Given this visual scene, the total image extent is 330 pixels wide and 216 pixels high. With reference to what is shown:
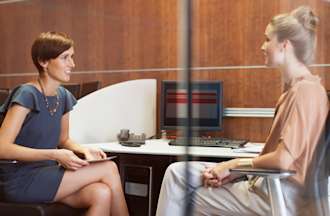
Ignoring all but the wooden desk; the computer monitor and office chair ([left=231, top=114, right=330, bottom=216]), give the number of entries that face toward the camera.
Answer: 2

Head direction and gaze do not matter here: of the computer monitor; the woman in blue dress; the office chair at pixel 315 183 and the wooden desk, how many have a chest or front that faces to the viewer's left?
1

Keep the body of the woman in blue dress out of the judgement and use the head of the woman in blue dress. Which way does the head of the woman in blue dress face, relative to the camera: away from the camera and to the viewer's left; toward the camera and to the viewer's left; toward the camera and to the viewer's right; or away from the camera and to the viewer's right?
toward the camera and to the viewer's right

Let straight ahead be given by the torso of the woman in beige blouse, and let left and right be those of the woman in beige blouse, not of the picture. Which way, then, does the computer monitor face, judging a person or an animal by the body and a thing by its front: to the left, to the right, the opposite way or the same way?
to the left

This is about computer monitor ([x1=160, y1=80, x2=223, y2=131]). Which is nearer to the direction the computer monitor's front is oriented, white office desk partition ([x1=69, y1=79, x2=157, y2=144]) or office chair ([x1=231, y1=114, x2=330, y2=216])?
the office chair

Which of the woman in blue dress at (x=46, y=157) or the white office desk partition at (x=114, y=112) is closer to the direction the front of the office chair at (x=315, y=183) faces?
the woman in blue dress

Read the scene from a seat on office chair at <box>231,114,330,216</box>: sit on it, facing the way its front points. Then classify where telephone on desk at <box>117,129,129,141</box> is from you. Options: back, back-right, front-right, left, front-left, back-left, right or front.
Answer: front-right

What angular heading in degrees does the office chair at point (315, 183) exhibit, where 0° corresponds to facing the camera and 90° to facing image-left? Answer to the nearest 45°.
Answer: approximately 90°

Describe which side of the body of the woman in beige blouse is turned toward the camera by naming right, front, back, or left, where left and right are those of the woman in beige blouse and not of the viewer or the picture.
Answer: left

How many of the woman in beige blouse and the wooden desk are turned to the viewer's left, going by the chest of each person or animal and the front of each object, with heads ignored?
1

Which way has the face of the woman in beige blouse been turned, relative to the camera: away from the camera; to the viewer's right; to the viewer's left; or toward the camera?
to the viewer's left

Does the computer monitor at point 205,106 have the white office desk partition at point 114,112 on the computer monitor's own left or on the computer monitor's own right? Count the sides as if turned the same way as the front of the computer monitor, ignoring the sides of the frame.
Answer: on the computer monitor's own right

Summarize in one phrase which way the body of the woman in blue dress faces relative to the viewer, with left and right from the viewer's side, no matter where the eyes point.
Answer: facing the viewer and to the right of the viewer
